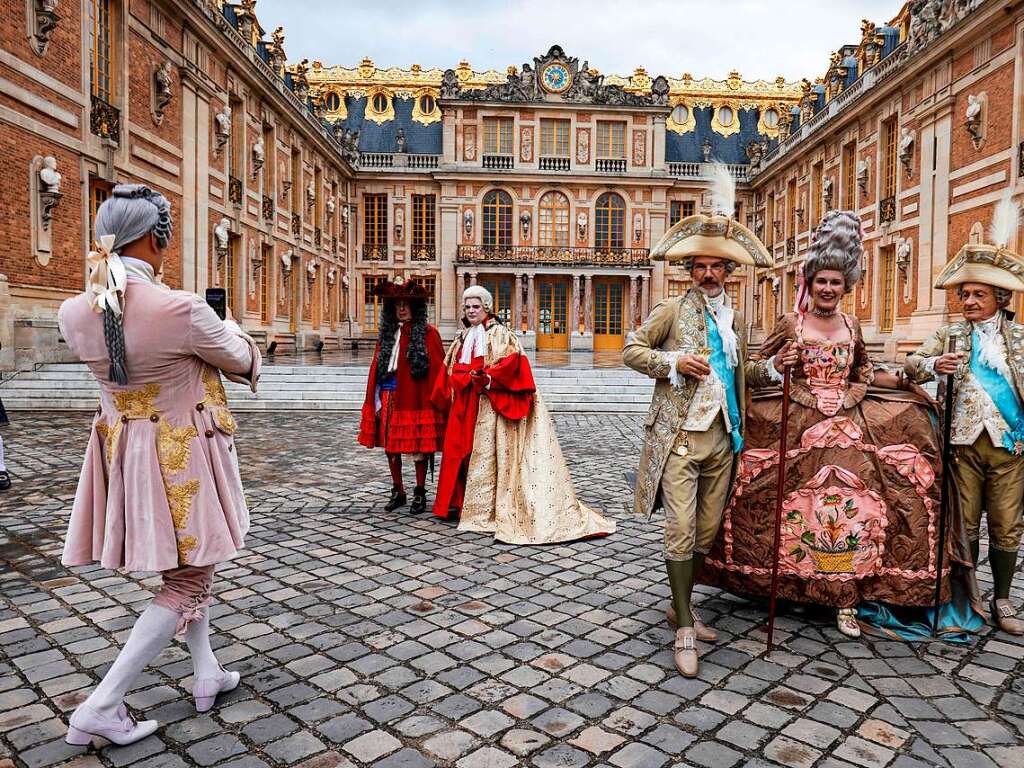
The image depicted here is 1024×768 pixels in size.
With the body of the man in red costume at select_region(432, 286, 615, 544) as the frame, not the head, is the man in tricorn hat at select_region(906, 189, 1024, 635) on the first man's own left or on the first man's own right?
on the first man's own left

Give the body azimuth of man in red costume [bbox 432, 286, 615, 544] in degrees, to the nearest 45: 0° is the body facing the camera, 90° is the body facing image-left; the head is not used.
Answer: approximately 45°

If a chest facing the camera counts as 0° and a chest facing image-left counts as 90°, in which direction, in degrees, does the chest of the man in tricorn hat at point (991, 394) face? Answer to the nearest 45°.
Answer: approximately 0°

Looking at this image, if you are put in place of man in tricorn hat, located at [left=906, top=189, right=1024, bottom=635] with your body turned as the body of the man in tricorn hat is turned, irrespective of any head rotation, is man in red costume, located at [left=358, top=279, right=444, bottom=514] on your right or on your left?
on your right

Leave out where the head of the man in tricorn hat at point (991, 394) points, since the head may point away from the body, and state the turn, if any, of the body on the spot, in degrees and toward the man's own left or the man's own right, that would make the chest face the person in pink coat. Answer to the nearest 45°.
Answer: approximately 45° to the man's own right

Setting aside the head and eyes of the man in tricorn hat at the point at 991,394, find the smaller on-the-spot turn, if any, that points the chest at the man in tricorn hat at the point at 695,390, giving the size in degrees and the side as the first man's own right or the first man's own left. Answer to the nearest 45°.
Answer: approximately 45° to the first man's own right

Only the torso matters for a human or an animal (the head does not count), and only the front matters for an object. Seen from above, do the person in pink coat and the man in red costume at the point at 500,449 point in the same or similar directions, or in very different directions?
very different directions

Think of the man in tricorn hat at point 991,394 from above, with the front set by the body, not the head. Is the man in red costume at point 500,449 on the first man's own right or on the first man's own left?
on the first man's own right
